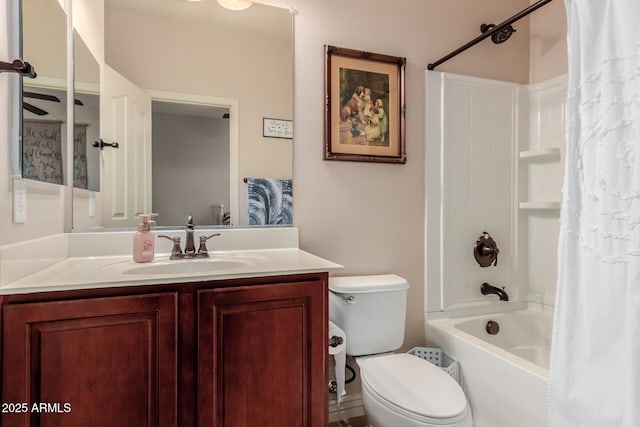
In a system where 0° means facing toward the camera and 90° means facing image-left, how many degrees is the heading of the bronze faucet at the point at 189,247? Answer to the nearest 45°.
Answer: approximately 0°

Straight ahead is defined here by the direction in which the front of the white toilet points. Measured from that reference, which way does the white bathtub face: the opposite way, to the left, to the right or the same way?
to the right

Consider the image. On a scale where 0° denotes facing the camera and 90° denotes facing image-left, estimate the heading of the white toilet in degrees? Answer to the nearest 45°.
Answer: approximately 315°

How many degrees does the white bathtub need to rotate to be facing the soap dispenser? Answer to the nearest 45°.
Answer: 0° — it already faces it

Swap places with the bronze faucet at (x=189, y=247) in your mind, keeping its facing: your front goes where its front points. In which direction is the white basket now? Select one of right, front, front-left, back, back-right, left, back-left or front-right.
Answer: left

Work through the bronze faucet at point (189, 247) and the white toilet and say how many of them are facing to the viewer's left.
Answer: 0

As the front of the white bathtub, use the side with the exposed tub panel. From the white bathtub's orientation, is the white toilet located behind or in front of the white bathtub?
in front

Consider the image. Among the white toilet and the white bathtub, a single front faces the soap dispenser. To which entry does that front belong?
the white bathtub

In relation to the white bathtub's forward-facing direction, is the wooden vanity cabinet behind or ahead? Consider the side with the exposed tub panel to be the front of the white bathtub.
ahead

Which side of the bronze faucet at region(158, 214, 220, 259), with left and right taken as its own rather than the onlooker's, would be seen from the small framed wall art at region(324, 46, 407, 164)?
left
